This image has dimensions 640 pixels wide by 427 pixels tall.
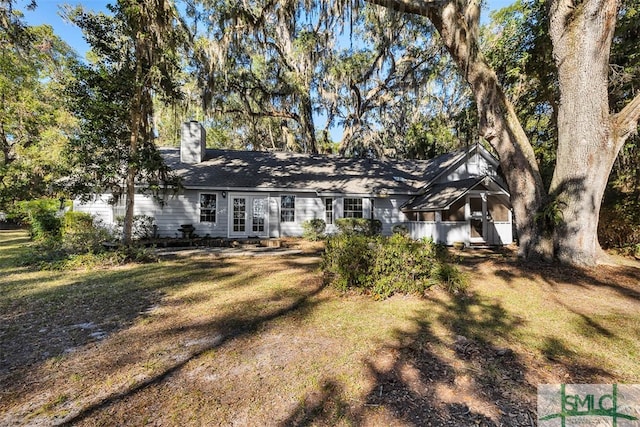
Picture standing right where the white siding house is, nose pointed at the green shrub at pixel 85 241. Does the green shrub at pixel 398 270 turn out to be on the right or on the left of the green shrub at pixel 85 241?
left

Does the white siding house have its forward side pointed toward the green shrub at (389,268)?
yes

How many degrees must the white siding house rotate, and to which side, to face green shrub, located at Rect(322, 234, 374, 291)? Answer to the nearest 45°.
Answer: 0° — it already faces it

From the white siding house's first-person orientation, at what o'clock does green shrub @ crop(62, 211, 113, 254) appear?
The green shrub is roughly at 2 o'clock from the white siding house.

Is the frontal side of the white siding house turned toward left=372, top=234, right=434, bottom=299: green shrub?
yes

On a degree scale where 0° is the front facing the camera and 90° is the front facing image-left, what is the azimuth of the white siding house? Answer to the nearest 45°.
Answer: approximately 0°
